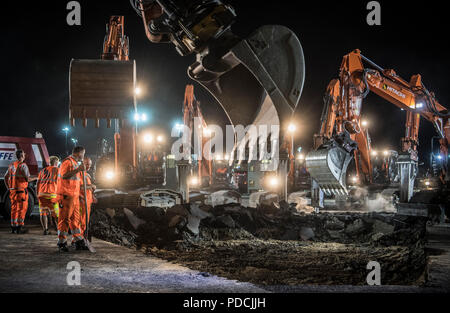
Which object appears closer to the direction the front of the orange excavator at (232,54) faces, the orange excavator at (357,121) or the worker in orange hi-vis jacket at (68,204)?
the orange excavator

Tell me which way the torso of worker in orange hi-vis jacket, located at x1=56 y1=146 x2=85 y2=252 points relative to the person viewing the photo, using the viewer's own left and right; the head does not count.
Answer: facing to the right of the viewer
